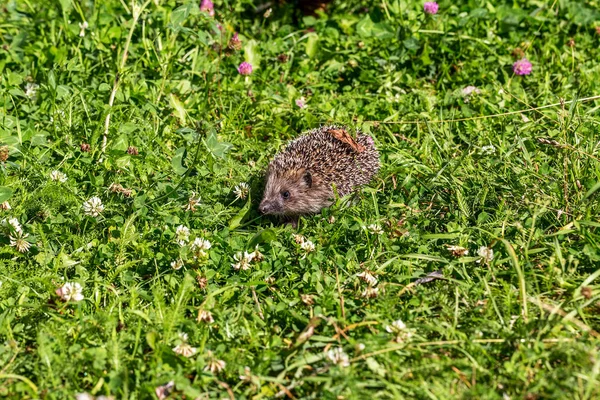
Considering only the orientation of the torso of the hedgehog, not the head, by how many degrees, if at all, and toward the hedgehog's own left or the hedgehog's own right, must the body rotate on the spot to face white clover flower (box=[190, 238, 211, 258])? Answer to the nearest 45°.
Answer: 0° — it already faces it

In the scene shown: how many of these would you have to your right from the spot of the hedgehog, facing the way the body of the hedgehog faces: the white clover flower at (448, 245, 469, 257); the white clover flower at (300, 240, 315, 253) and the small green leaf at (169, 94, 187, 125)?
1

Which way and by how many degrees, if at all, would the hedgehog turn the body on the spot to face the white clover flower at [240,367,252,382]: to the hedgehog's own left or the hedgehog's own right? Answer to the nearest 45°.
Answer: approximately 45° to the hedgehog's own left

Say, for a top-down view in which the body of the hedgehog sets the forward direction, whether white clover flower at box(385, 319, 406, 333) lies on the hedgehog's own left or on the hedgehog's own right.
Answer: on the hedgehog's own left

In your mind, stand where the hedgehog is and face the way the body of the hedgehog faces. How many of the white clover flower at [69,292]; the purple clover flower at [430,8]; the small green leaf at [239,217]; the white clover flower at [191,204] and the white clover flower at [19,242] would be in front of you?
4

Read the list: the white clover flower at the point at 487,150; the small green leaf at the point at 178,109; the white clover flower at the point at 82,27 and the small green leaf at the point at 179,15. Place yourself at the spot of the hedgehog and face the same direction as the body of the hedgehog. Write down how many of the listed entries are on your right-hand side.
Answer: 3

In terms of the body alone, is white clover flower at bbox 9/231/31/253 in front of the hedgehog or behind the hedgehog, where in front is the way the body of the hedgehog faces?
in front

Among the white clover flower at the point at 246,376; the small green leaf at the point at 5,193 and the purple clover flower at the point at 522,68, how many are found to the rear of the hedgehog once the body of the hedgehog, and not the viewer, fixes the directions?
1

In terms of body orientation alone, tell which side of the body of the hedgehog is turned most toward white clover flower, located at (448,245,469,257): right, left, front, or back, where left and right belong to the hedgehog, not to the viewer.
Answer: left

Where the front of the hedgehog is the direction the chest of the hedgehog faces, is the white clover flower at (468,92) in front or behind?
behind

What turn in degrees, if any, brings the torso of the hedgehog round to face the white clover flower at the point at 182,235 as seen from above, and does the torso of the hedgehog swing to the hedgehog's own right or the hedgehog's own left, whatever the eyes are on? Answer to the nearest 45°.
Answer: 0° — it already faces it

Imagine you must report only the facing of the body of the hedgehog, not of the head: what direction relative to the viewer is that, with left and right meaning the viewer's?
facing the viewer and to the left of the viewer

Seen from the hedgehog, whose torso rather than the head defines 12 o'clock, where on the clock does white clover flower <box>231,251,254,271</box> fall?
The white clover flower is roughly at 11 o'clock from the hedgehog.

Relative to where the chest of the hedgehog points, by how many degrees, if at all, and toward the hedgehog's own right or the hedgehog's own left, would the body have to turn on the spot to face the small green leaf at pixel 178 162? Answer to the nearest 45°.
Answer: approximately 45° to the hedgehog's own right

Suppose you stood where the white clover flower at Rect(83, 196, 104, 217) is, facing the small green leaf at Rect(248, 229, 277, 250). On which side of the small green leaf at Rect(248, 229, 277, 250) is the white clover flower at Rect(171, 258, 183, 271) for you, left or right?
right
